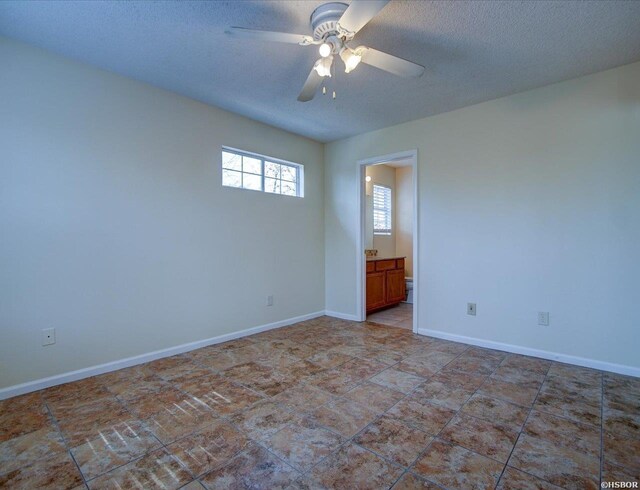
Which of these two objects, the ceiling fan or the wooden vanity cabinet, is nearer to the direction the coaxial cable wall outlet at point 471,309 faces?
the ceiling fan

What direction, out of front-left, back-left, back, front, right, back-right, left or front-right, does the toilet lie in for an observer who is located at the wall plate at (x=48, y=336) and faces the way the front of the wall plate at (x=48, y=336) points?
left

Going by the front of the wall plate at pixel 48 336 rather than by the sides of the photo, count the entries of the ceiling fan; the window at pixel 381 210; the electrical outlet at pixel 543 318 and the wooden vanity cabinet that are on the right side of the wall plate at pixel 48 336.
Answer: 0

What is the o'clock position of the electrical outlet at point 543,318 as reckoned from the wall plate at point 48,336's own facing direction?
the electrical outlet at point 543,318 is roughly at 10 o'clock from the wall plate at point 48,336.

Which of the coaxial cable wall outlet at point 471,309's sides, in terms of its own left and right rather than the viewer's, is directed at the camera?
front

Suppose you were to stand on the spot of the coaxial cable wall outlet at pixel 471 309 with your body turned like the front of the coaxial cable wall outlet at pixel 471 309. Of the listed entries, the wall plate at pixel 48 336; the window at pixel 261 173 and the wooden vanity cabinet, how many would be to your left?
0

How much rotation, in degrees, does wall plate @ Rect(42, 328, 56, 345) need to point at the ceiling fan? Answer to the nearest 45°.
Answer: approximately 45° to its left

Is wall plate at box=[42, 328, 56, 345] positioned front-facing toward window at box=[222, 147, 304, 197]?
no

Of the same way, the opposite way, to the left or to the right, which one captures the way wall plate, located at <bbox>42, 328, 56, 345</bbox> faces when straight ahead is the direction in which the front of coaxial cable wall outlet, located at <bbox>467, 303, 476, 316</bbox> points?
to the left

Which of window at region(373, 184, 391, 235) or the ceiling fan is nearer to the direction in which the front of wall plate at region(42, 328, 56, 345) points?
the ceiling fan

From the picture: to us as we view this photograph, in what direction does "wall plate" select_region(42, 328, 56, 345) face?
facing the viewer

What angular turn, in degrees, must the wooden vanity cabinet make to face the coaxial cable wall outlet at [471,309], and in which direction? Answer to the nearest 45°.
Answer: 0° — it already faces it

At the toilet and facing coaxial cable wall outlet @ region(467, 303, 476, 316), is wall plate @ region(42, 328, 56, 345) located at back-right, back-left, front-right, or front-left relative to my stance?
front-right
